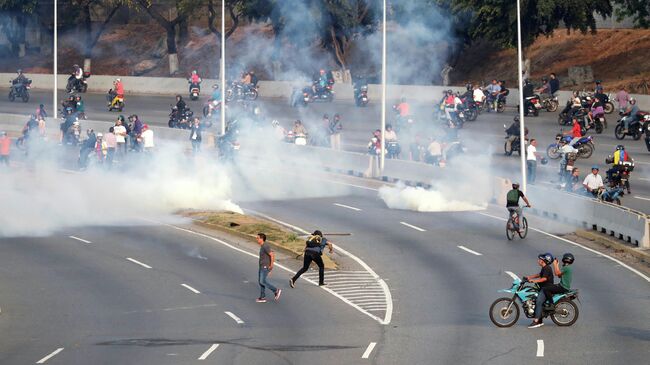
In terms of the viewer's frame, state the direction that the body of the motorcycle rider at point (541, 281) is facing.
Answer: to the viewer's left

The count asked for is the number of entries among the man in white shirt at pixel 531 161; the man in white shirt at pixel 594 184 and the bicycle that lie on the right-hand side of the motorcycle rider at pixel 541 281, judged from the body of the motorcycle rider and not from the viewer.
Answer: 3

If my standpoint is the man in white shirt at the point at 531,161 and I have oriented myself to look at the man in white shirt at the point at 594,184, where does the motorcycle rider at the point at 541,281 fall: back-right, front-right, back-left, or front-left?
front-right

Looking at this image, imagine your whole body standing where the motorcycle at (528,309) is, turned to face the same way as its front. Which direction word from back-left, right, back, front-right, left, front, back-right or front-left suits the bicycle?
right

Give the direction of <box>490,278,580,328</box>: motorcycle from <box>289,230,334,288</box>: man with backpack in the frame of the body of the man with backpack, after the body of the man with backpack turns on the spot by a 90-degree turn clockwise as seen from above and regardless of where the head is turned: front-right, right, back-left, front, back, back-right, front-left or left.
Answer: front

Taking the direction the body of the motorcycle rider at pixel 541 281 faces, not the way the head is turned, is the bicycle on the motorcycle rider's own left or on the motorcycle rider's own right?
on the motorcycle rider's own right

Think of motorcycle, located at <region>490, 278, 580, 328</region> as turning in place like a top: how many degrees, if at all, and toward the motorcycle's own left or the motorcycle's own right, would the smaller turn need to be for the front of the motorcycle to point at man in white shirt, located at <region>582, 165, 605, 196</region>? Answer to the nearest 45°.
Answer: approximately 90° to the motorcycle's own right

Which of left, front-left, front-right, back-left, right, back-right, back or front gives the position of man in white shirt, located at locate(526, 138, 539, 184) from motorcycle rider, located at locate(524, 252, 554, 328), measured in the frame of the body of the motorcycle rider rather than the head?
right

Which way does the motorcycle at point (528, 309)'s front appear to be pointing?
to the viewer's left

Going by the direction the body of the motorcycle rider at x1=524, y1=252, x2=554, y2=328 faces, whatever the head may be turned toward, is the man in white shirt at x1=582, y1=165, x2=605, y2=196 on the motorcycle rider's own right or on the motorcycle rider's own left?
on the motorcycle rider's own right

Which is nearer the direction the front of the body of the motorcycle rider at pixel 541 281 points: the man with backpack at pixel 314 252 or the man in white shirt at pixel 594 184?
the man with backpack
